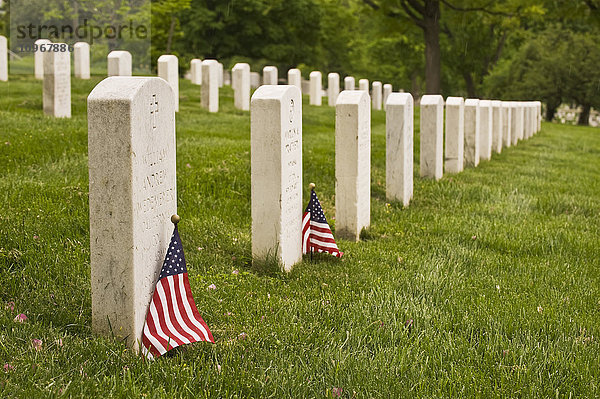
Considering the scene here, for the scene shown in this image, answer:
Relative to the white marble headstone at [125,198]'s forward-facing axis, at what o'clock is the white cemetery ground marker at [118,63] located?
The white cemetery ground marker is roughly at 9 o'clock from the white marble headstone.

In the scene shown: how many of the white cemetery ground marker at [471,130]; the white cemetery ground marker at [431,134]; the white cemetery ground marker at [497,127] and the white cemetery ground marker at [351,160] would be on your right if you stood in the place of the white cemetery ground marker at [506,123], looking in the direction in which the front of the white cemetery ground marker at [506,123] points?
4

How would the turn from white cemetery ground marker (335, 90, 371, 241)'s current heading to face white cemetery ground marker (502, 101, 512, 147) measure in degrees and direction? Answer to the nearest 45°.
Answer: approximately 90° to its left

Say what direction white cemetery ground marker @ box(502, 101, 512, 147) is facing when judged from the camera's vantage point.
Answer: facing to the right of the viewer

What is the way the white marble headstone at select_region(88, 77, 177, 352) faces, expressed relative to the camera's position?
facing to the right of the viewer

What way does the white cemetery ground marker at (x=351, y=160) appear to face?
to the viewer's right

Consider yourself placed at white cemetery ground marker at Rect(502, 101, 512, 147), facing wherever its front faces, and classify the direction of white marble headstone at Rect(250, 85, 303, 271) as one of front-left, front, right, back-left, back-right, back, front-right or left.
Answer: right

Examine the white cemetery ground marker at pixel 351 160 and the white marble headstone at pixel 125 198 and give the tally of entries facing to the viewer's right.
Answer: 2

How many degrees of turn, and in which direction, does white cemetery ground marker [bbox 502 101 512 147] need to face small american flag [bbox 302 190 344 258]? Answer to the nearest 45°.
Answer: approximately 90° to its right

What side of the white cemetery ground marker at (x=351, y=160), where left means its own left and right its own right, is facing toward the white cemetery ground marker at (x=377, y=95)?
left

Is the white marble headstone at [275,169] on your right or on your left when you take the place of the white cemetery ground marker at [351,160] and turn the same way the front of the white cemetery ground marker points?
on your right

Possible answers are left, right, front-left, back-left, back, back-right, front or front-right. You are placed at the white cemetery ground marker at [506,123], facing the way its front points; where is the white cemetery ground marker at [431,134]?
right

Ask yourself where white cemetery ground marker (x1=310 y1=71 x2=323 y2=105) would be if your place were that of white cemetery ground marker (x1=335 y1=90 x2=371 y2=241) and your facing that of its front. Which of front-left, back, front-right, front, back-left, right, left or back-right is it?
left

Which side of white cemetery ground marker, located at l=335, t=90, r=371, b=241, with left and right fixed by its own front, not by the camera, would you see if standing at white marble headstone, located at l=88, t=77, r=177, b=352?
right
